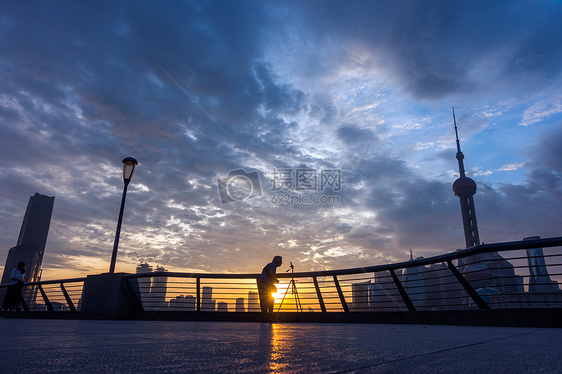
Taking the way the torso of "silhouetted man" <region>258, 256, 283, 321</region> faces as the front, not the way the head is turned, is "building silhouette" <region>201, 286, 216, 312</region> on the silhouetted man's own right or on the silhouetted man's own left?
on the silhouetted man's own left

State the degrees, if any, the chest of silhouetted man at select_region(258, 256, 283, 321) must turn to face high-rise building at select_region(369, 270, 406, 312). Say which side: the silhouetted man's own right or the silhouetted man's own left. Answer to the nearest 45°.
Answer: approximately 90° to the silhouetted man's own left

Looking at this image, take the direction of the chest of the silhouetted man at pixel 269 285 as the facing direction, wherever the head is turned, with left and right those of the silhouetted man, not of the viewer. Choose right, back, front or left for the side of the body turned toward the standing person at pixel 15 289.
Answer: back

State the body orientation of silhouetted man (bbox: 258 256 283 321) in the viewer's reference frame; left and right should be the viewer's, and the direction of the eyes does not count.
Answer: facing to the right of the viewer

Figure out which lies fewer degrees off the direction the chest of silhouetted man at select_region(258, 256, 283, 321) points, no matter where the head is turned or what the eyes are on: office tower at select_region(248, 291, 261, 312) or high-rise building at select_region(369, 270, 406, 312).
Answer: the high-rise building

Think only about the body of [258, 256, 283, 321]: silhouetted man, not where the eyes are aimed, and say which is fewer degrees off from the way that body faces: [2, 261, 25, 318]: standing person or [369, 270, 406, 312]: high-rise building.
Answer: the high-rise building
